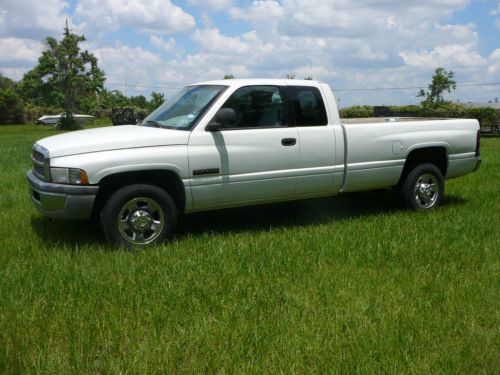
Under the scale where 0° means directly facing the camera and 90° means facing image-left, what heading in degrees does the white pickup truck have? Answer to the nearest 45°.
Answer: approximately 45°
